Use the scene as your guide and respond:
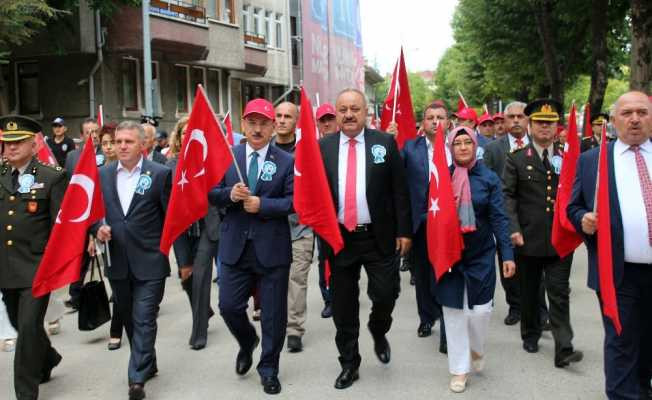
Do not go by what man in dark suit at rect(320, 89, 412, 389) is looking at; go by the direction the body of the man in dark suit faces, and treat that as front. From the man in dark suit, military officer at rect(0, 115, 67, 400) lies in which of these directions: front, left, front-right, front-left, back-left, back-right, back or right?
right

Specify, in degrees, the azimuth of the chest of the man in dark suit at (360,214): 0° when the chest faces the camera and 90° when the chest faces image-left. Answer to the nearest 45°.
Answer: approximately 0°

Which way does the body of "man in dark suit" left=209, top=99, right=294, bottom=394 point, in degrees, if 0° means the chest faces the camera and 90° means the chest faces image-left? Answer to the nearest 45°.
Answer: approximately 0°

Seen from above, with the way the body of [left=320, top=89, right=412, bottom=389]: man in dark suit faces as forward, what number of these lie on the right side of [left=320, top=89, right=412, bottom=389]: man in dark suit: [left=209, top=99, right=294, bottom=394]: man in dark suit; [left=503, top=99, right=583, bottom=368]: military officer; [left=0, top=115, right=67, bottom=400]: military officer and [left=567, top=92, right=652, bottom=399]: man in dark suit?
2

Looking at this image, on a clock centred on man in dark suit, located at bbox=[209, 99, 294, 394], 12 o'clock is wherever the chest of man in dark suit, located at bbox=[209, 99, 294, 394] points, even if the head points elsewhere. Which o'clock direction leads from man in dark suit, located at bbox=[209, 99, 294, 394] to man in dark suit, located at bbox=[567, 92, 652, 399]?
man in dark suit, located at bbox=[567, 92, 652, 399] is roughly at 10 o'clock from man in dark suit, located at bbox=[209, 99, 294, 394].

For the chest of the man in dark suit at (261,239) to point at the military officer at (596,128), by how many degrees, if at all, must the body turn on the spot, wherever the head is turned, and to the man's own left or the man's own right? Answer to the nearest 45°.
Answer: approximately 135° to the man's own left

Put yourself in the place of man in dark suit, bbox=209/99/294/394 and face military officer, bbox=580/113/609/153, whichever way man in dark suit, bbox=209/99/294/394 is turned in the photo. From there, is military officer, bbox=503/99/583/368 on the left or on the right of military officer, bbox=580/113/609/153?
right

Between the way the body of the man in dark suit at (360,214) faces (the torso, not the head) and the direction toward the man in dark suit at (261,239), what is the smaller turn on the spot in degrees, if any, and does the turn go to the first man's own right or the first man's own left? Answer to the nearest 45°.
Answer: approximately 90° to the first man's own right
